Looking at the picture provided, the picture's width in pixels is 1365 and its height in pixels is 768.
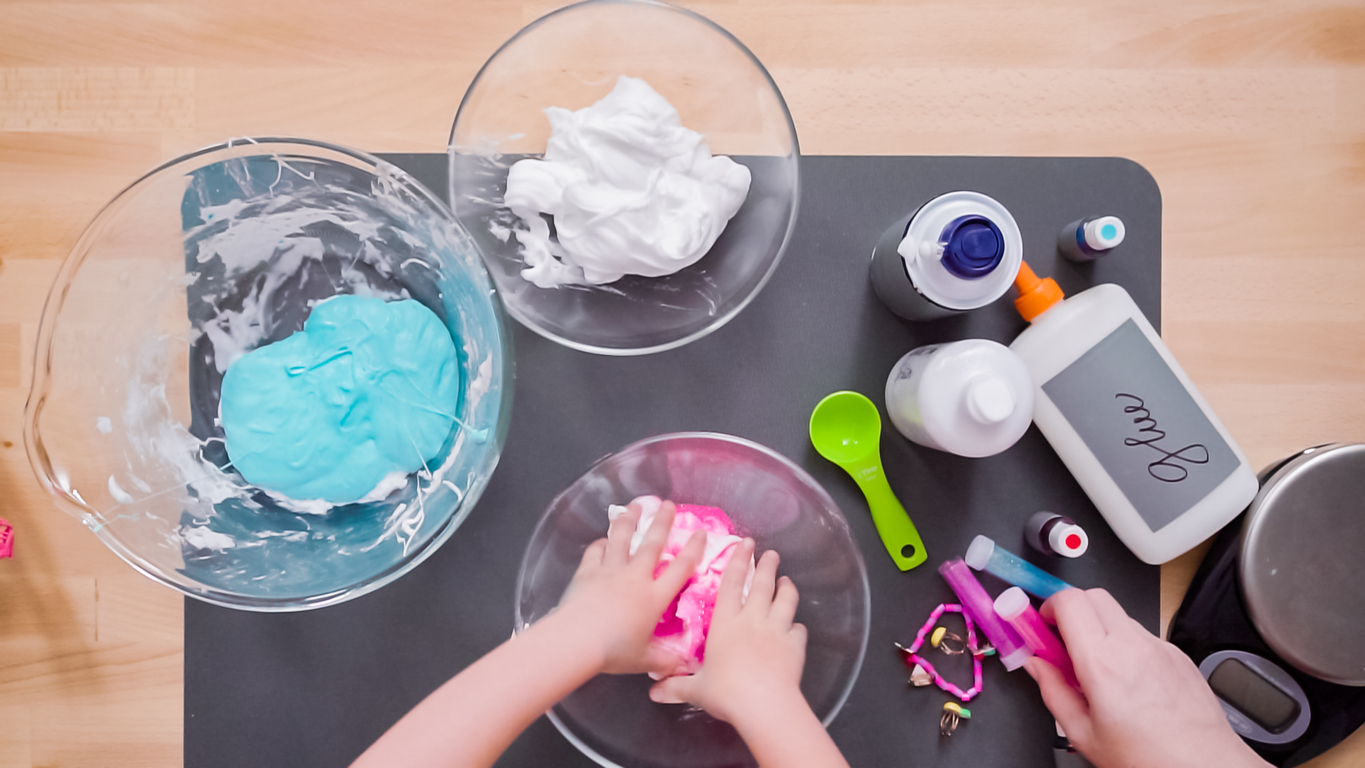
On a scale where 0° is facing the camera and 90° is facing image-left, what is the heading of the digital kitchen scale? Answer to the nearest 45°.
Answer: approximately 45°
